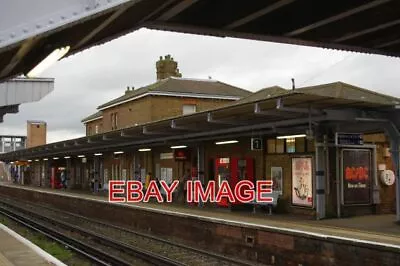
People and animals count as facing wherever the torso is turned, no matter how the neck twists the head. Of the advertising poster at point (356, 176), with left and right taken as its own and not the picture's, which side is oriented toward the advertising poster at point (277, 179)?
right

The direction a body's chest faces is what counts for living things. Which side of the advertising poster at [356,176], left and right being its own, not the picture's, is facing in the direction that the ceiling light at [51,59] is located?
front

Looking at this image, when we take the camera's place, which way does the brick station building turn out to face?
facing the viewer and to the left of the viewer

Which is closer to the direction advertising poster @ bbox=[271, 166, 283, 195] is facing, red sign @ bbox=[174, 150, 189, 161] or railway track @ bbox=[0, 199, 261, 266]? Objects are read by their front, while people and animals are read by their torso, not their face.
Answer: the railway track

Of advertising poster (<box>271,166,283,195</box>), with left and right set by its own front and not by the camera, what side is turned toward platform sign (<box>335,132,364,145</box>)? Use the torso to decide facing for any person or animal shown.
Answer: left

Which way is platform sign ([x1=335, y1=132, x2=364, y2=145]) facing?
toward the camera

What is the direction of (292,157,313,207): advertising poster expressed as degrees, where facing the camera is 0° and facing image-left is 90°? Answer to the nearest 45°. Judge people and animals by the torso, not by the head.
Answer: approximately 45°

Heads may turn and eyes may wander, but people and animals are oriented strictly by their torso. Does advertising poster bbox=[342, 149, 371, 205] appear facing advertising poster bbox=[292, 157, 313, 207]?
no

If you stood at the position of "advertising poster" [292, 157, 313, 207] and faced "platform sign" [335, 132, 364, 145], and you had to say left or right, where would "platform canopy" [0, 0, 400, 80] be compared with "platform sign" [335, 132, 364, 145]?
right

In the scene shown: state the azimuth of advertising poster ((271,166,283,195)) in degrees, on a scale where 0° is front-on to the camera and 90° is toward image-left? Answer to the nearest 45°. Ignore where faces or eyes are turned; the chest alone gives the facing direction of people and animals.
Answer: approximately 45°

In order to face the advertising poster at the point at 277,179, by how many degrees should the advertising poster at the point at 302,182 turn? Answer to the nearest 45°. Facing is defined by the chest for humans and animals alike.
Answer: approximately 90° to its right

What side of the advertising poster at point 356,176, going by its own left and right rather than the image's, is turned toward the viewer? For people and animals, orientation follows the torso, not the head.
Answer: front

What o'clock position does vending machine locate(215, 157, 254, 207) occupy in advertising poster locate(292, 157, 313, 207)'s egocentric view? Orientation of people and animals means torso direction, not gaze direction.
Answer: The vending machine is roughly at 3 o'clock from the advertising poster.

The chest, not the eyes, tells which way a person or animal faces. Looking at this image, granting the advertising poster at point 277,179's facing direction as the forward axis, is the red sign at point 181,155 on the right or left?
on its right

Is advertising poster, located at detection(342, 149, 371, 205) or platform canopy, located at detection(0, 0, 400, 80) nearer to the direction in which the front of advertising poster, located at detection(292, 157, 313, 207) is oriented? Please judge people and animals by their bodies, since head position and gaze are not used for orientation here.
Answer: the platform canopy

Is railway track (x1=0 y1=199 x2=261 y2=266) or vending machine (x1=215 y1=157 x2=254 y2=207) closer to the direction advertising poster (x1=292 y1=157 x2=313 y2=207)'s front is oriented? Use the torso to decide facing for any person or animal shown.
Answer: the railway track
